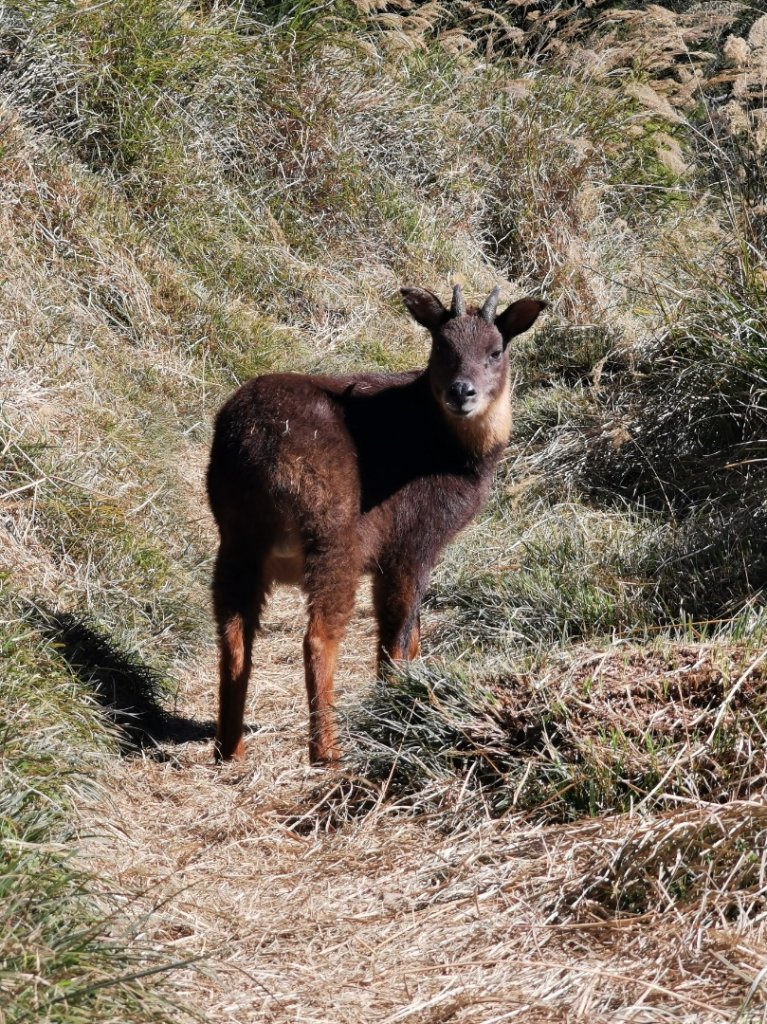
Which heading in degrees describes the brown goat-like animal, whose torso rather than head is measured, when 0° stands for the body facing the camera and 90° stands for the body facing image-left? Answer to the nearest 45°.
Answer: approximately 225°
